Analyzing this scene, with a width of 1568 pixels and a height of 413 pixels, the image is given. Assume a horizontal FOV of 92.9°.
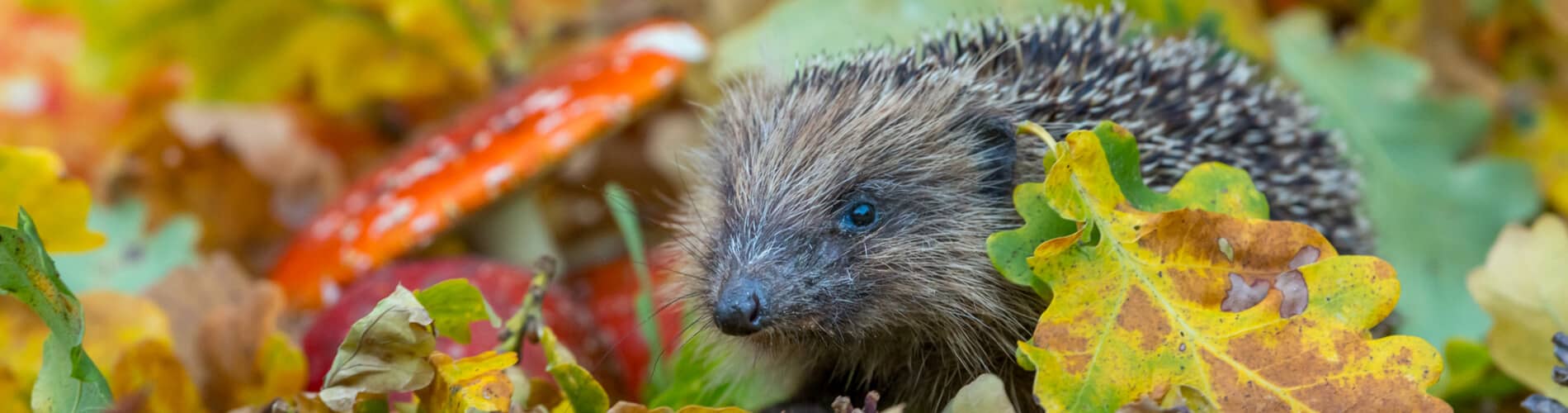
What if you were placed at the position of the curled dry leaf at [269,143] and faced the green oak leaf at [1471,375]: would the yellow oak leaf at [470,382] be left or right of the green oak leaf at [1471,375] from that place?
right

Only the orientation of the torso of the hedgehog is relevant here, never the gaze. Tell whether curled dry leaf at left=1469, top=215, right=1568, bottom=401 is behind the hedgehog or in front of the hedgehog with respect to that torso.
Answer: behind

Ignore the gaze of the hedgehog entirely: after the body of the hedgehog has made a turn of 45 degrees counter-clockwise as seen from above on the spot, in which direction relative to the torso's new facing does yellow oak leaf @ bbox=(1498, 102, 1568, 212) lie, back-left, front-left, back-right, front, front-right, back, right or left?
back-left

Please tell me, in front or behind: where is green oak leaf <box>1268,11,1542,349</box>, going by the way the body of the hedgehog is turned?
behind

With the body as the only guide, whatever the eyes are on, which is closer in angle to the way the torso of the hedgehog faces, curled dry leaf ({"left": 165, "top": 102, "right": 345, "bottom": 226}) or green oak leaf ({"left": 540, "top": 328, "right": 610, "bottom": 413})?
the green oak leaf

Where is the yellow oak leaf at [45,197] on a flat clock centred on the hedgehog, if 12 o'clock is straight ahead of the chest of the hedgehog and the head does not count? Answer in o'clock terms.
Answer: The yellow oak leaf is roughly at 1 o'clock from the hedgehog.

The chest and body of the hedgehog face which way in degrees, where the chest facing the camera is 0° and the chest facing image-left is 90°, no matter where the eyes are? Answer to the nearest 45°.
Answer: approximately 45°

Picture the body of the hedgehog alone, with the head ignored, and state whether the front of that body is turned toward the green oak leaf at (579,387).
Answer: yes

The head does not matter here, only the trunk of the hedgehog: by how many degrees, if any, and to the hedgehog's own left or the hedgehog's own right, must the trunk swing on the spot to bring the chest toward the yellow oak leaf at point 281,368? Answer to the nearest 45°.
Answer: approximately 45° to the hedgehog's own right
